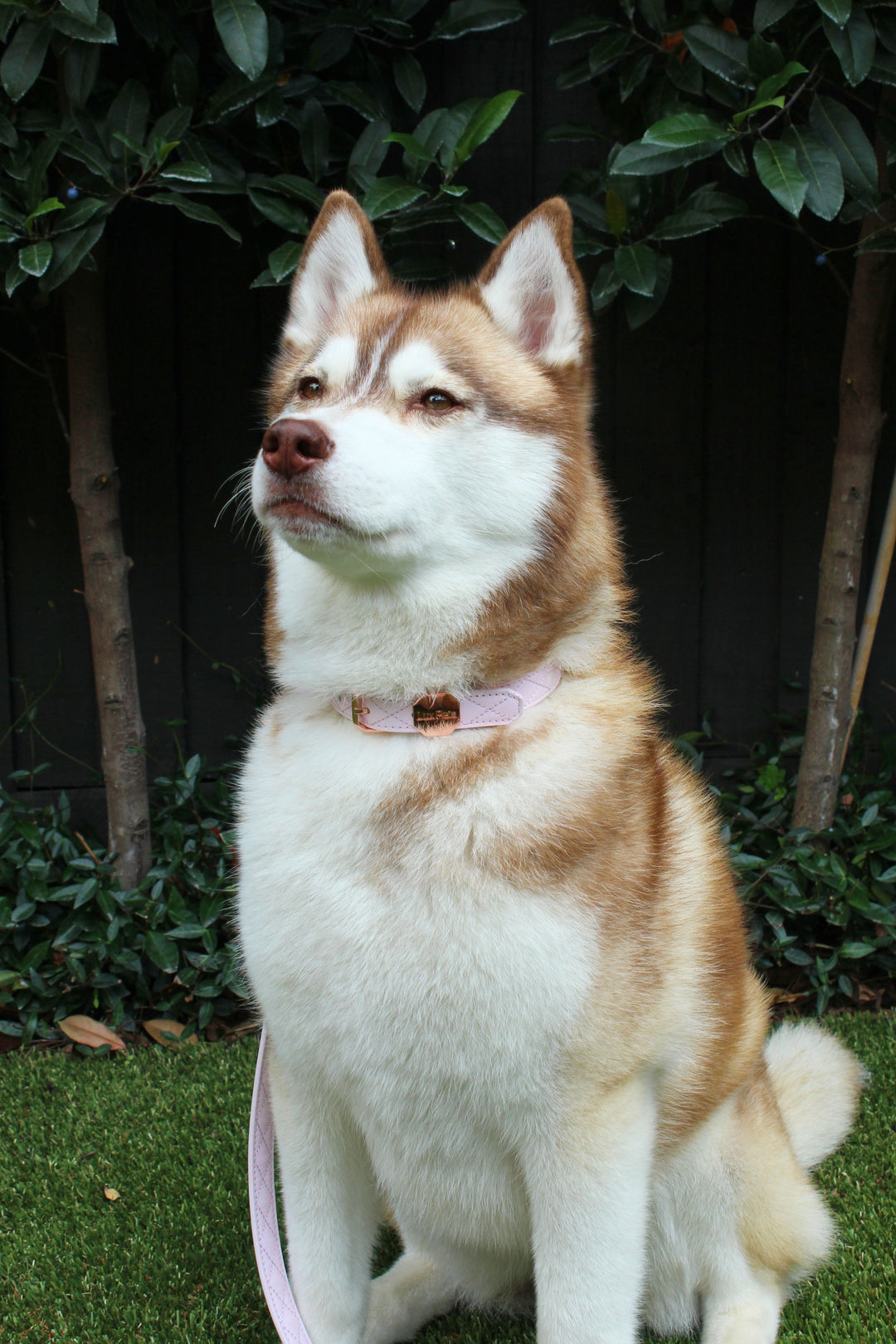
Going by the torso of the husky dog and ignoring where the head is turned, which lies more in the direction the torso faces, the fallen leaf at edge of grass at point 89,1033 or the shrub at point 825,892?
the fallen leaf at edge of grass

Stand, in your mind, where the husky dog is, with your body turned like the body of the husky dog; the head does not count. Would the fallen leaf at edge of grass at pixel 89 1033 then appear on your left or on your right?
on your right

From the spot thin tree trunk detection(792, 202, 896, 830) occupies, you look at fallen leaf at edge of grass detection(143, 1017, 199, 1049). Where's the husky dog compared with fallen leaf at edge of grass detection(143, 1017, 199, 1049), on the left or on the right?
left

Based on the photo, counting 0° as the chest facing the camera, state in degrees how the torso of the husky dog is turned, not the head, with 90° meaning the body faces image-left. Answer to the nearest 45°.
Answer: approximately 45°

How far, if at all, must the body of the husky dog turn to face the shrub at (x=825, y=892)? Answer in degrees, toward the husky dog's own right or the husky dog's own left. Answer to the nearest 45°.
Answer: approximately 180°

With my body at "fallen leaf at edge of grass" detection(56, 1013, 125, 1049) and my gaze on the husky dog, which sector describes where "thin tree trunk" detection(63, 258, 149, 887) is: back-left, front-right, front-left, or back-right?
back-left

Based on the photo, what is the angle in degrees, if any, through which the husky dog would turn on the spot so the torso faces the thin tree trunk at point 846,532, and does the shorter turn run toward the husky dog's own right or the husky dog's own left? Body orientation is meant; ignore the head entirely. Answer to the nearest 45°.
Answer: approximately 180°

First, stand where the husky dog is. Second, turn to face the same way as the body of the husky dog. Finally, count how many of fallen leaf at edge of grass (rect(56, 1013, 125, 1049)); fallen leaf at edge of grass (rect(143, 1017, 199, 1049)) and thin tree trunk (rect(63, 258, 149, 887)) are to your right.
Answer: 3

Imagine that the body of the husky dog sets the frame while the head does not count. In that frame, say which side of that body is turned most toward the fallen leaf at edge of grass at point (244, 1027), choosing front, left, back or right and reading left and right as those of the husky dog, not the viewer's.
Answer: right

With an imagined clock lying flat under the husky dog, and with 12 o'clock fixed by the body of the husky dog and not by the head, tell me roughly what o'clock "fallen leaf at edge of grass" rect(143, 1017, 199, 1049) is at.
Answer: The fallen leaf at edge of grass is roughly at 3 o'clock from the husky dog.

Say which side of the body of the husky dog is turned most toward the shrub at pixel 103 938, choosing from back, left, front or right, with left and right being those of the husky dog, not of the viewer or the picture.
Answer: right
